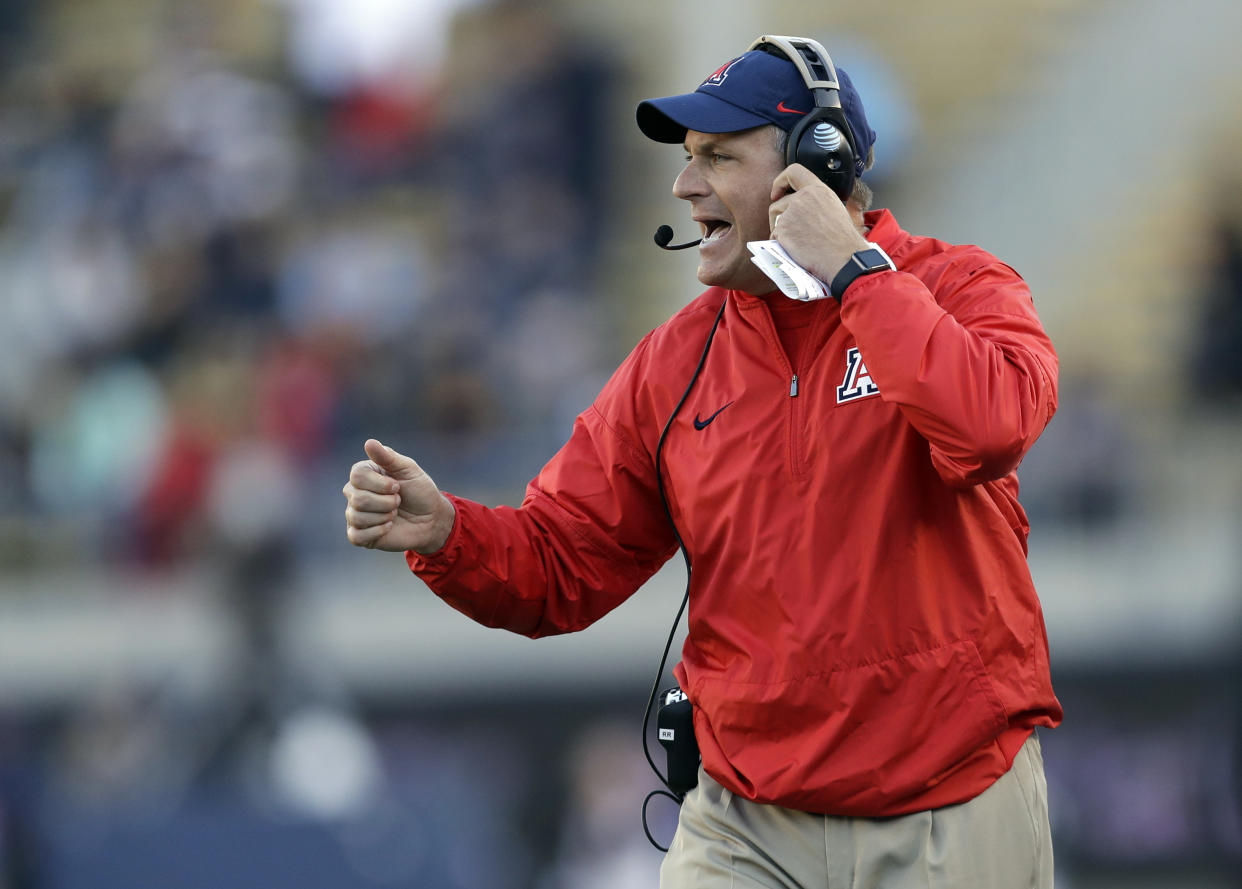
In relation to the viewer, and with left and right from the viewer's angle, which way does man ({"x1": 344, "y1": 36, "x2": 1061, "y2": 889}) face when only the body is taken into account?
facing the viewer and to the left of the viewer

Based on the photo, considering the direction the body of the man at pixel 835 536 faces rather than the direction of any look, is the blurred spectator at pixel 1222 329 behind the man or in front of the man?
behind
